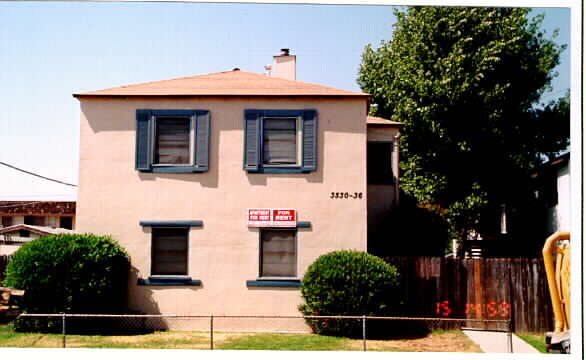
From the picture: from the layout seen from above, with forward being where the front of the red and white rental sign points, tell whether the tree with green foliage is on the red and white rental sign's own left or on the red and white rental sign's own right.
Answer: on the red and white rental sign's own left

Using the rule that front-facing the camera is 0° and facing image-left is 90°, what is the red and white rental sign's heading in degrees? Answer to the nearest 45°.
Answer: approximately 0°

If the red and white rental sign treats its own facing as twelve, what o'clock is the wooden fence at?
The wooden fence is roughly at 9 o'clock from the red and white rental sign.

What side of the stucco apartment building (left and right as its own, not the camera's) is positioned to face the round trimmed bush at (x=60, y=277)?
right

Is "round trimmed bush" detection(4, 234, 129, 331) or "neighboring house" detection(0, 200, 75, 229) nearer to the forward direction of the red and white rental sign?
the round trimmed bush

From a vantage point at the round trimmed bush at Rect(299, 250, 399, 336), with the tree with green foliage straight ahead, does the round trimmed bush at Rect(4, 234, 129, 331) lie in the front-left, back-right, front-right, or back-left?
back-left

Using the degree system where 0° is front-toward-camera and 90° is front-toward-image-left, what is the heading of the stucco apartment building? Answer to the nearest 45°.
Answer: approximately 0°
